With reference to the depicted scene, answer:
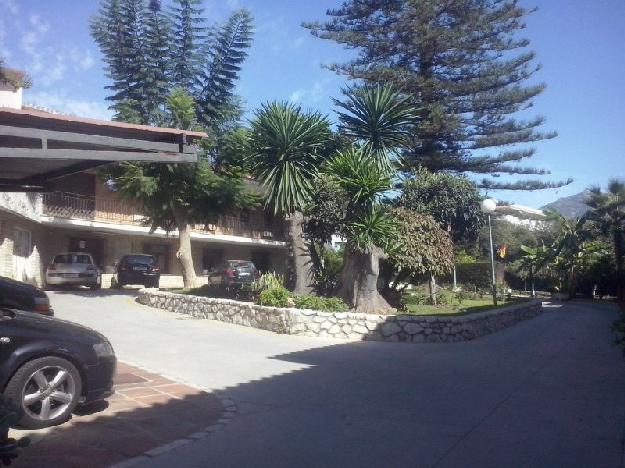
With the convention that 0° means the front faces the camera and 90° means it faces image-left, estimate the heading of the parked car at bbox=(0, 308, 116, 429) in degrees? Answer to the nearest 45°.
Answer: approximately 270°

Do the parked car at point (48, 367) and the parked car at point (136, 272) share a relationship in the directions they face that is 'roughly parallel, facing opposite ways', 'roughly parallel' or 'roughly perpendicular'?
roughly perpendicular

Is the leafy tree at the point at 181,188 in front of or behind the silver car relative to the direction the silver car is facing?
behind

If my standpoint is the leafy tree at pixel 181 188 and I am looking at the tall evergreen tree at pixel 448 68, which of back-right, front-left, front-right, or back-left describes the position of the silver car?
back-left
